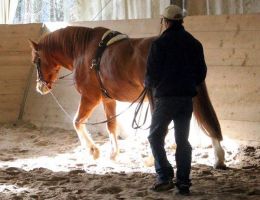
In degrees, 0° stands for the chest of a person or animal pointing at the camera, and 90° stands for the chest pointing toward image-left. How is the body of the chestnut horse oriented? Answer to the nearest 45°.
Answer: approximately 90°

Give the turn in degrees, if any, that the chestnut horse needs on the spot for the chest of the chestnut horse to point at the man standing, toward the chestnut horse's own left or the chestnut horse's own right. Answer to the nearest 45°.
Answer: approximately 90° to the chestnut horse's own left
